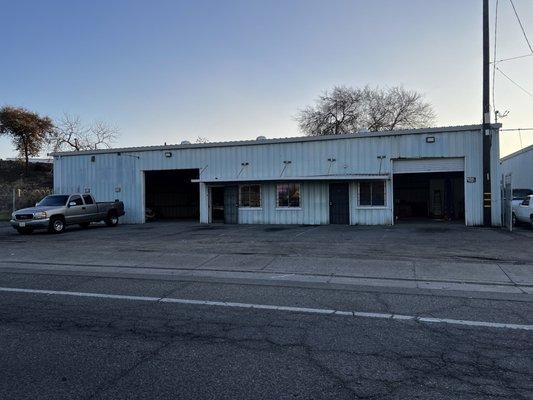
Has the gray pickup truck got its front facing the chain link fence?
no

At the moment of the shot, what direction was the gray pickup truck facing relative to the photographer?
facing the viewer and to the left of the viewer

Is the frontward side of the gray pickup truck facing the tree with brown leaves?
no

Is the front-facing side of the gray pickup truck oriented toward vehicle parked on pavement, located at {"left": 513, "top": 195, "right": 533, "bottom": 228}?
no

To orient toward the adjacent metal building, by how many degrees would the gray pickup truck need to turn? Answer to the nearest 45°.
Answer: approximately 135° to its left

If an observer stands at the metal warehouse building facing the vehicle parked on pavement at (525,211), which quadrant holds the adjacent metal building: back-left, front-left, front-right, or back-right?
front-left
